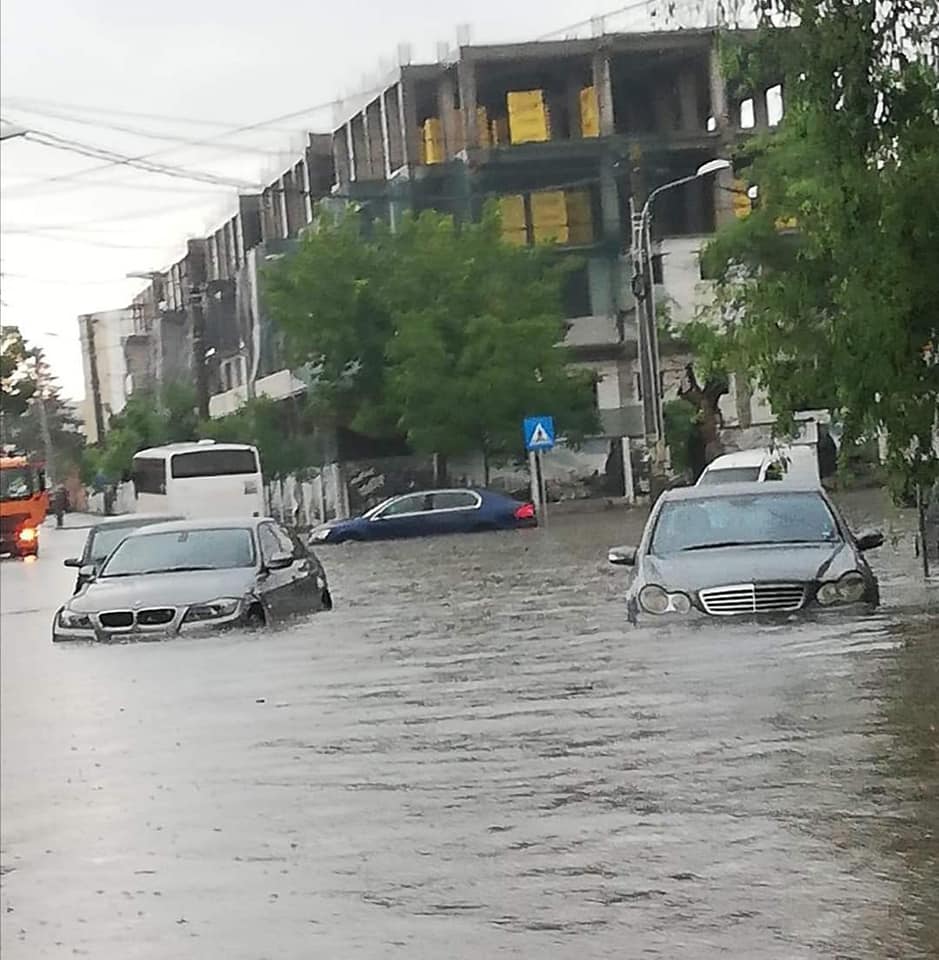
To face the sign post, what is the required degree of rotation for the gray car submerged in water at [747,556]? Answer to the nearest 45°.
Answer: approximately 180°

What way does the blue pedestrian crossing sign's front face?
toward the camera

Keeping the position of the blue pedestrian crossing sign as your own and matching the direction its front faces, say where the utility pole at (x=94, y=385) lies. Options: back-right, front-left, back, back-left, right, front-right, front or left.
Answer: right

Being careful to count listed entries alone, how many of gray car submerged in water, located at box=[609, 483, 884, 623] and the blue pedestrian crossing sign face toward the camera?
2

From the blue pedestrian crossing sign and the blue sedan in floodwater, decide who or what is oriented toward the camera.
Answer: the blue pedestrian crossing sign

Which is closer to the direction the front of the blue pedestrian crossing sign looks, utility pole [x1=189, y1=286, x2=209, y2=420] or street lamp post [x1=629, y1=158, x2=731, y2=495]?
the street lamp post

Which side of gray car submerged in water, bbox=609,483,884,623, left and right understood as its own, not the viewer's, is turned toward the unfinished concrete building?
back

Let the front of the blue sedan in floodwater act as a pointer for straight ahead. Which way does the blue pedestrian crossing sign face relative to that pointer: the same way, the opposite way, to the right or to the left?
to the left

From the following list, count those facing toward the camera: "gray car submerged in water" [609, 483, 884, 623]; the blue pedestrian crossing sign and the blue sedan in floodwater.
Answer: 2

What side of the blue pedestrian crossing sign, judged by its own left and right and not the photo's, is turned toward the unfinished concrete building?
back

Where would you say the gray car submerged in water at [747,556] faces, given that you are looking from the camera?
facing the viewer

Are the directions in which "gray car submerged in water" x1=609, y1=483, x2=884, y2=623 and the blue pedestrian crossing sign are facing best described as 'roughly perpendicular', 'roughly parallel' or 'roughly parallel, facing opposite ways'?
roughly parallel

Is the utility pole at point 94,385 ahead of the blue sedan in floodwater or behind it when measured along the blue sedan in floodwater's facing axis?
ahead

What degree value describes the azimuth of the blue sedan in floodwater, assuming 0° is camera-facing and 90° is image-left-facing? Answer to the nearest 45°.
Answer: approximately 90°
